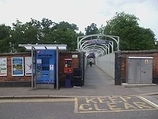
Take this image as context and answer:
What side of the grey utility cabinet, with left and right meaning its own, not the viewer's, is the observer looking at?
front

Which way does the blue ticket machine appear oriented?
toward the camera

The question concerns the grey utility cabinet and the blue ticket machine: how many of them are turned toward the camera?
2

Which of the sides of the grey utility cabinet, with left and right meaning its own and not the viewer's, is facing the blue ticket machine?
right

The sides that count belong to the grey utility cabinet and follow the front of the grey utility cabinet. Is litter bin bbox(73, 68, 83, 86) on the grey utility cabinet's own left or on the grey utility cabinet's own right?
on the grey utility cabinet's own right

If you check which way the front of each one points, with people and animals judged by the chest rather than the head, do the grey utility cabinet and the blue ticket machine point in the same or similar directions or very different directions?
same or similar directions

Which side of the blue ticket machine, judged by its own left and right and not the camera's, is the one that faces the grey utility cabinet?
left

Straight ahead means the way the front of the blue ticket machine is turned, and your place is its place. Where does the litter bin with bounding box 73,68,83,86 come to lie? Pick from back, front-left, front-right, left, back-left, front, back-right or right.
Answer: left
